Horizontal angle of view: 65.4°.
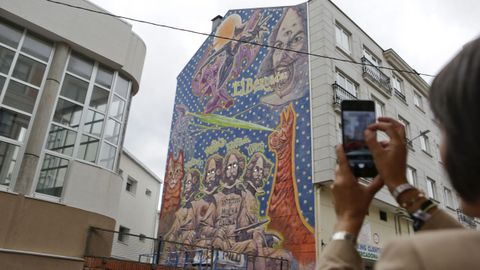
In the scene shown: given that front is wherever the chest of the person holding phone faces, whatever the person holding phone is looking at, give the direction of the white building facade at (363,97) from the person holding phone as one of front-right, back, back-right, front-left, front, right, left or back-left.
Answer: front-right

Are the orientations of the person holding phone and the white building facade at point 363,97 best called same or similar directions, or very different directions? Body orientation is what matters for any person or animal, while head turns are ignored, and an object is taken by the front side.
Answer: very different directions

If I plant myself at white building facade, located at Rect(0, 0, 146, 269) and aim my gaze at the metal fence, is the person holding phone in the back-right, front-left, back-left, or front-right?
back-right

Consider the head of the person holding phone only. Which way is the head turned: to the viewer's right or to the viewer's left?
to the viewer's left

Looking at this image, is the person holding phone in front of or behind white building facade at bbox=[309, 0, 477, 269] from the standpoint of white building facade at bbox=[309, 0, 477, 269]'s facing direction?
in front

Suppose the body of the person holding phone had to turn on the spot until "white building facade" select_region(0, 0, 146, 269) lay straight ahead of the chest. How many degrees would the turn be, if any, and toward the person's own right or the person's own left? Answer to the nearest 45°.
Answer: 0° — they already face it

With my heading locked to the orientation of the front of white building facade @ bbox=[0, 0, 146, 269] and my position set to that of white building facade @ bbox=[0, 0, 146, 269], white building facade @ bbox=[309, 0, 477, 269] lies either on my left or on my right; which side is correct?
on my left

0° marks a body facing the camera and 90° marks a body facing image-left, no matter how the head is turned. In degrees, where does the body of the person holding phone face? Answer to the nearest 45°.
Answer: approximately 135°

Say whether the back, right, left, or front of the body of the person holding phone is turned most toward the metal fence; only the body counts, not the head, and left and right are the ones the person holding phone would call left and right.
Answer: front

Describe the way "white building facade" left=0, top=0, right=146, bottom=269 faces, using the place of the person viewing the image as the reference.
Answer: facing the viewer and to the right of the viewer

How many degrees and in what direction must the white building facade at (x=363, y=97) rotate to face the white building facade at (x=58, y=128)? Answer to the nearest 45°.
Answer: approximately 90° to its right
